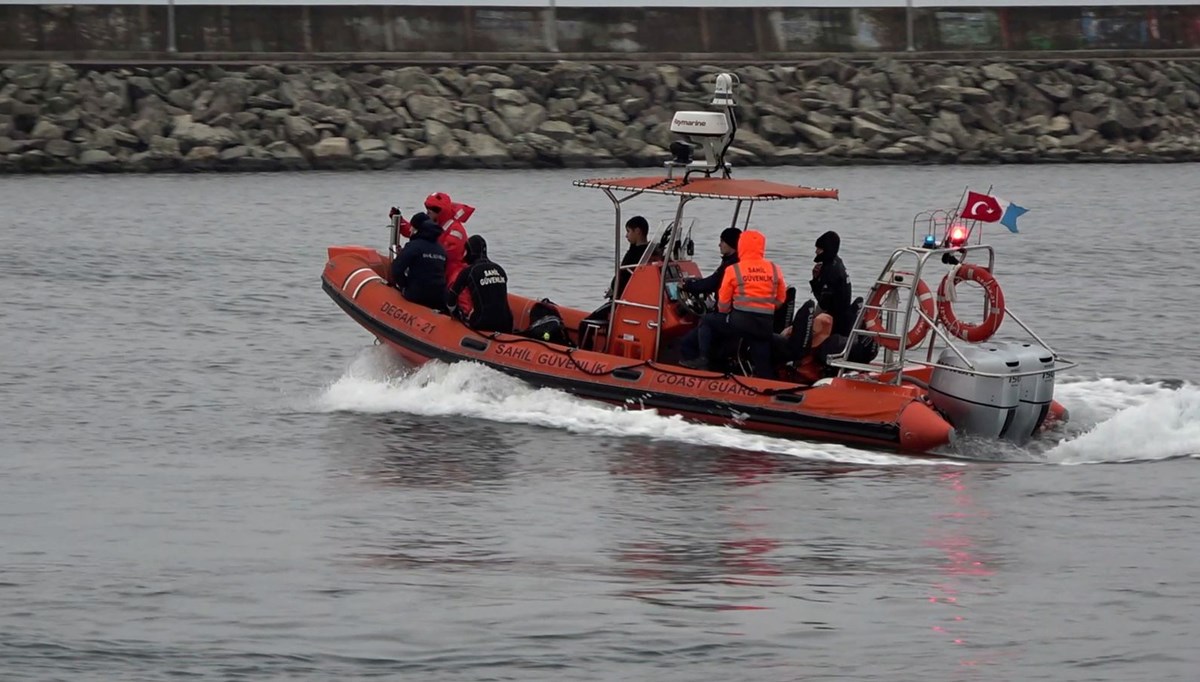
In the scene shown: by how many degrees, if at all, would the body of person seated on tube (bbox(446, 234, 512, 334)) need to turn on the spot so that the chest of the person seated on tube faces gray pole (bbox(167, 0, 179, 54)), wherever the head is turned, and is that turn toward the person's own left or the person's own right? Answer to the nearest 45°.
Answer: approximately 45° to the person's own right

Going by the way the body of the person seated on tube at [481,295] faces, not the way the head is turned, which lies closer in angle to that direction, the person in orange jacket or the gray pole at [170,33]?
the gray pole

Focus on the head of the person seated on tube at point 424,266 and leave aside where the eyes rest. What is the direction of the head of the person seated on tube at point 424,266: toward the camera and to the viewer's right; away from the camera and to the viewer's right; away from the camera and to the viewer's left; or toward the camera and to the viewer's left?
away from the camera and to the viewer's left

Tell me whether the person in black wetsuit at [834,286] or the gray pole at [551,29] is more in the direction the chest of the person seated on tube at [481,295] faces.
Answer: the gray pole

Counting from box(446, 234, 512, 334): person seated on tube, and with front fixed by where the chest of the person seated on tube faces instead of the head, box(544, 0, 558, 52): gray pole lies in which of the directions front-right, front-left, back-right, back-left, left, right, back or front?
front-right

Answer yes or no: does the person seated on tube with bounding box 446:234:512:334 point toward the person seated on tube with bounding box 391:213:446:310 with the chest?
yes

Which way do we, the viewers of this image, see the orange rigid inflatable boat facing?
facing away from the viewer and to the left of the viewer

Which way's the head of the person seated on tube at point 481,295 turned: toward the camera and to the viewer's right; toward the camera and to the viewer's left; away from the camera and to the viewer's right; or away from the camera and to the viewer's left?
away from the camera and to the viewer's left

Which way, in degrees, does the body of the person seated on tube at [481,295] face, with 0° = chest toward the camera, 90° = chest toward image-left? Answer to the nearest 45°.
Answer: approximately 135°
